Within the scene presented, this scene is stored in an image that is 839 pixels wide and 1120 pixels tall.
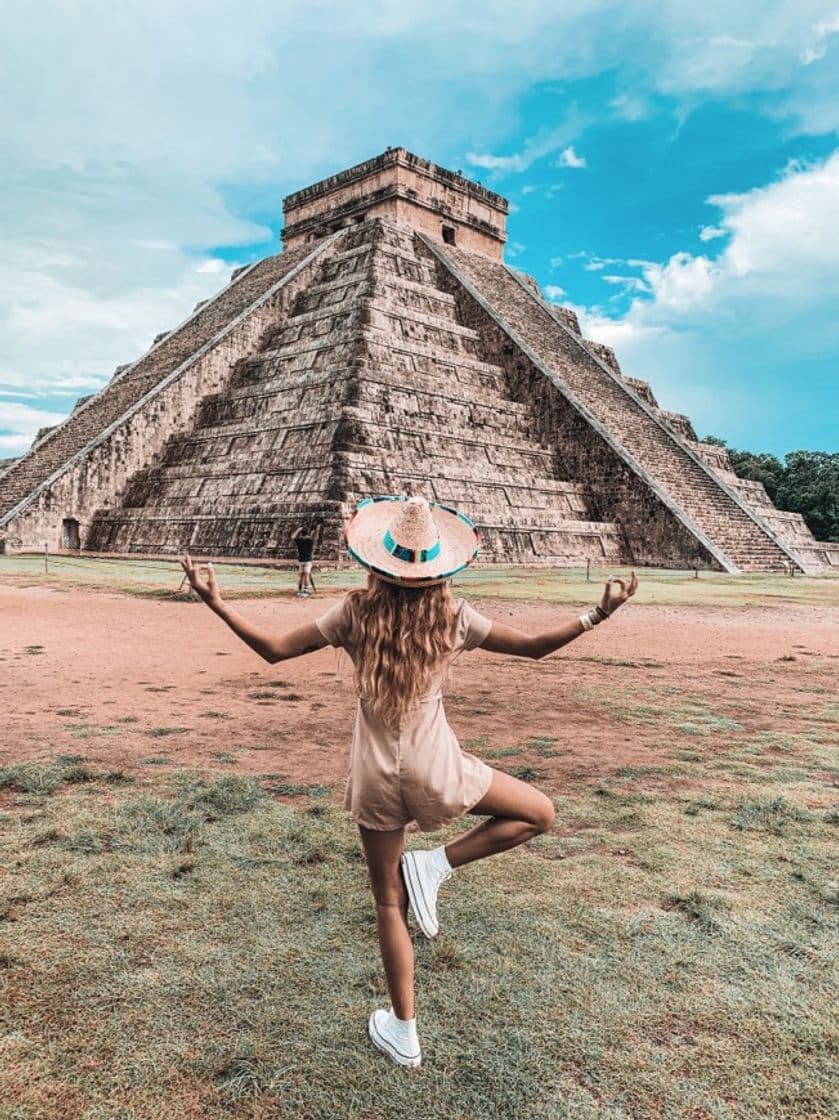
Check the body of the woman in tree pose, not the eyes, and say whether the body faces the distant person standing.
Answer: yes

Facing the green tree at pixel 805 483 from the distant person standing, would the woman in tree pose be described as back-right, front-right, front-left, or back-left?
back-right

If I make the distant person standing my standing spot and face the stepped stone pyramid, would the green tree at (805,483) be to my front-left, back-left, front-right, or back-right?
front-right

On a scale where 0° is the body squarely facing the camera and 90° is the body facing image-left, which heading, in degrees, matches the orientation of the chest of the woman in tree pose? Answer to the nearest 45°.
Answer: approximately 180°

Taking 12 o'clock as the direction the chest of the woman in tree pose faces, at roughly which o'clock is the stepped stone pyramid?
The stepped stone pyramid is roughly at 12 o'clock from the woman in tree pose.

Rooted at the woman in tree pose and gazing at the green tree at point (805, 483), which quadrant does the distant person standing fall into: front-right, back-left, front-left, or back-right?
front-left

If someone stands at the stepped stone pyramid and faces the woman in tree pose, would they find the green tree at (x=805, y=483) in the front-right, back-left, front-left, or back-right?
back-left

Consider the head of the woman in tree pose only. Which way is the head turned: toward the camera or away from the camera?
away from the camera

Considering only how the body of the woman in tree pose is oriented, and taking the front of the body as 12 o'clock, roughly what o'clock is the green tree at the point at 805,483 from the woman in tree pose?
The green tree is roughly at 1 o'clock from the woman in tree pose.
